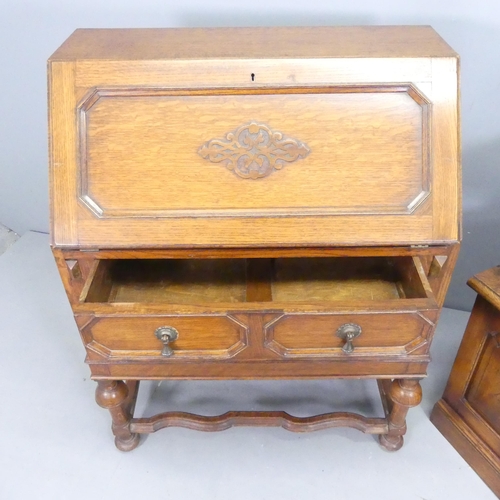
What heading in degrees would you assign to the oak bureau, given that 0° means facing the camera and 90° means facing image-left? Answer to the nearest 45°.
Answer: approximately 0°
